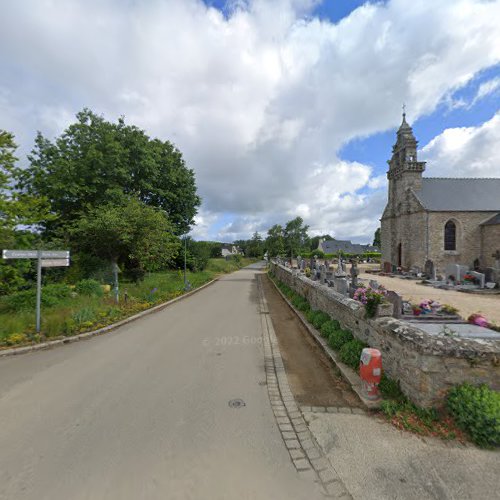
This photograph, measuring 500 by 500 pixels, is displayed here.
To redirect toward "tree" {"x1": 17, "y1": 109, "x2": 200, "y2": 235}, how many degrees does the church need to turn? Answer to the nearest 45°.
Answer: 0° — it already faces it

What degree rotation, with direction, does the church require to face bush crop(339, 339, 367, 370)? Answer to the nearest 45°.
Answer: approximately 45° to its left

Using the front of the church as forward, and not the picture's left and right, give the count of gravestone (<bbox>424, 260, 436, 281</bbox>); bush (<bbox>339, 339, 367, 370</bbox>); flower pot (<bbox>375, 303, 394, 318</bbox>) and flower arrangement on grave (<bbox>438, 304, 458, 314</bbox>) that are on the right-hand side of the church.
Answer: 0

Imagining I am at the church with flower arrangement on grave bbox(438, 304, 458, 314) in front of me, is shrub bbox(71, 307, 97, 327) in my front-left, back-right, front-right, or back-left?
front-right

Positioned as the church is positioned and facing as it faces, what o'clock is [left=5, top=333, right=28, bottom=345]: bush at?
The bush is roughly at 11 o'clock from the church.

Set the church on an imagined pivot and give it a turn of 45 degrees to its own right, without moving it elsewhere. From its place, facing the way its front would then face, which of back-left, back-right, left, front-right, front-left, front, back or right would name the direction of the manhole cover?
left

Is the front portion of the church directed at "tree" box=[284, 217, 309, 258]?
no

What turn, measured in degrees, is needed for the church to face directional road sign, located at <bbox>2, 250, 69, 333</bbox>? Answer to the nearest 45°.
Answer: approximately 45° to its left

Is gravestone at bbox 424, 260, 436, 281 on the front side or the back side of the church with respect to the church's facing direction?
on the front side

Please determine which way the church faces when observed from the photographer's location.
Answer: facing the viewer and to the left of the viewer

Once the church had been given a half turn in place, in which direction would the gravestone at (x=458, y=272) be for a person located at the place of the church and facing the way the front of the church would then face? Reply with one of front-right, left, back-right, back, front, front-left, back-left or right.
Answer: back-right

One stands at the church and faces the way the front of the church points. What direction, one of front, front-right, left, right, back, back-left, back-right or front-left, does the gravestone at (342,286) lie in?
front-left

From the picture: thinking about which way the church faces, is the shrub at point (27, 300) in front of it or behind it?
in front

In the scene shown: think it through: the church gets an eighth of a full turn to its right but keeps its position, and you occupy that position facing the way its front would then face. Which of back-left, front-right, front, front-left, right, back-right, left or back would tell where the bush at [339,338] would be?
left

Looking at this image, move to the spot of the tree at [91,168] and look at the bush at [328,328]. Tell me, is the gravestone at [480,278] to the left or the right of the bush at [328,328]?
left

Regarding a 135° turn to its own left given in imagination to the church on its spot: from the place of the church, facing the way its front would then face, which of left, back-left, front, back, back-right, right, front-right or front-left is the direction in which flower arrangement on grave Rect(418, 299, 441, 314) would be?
right

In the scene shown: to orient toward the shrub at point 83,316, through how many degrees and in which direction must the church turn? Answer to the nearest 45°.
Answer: approximately 45° to its left

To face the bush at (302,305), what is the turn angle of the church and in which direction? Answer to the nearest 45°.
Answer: approximately 45° to its left
